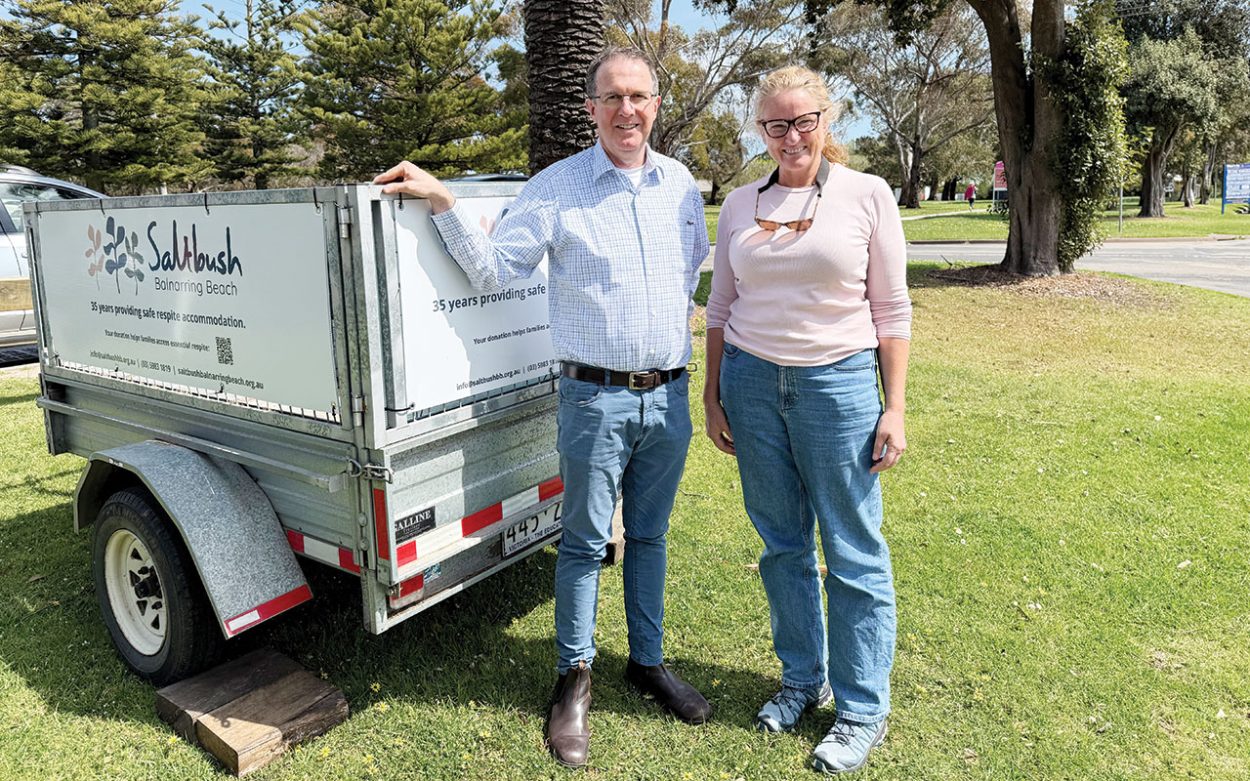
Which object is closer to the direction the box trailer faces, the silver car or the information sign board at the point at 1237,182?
the silver car

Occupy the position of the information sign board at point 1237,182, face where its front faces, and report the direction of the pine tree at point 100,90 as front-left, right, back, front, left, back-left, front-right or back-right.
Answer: front-right

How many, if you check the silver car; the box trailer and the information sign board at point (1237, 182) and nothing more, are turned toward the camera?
1

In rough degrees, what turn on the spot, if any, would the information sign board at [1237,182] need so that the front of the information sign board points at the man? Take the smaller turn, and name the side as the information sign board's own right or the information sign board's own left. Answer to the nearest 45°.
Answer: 0° — it already faces them

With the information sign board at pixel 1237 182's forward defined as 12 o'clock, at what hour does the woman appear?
The woman is roughly at 12 o'clock from the information sign board.

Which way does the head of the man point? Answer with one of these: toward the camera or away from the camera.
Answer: toward the camera

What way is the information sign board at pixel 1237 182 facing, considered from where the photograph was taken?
facing the viewer

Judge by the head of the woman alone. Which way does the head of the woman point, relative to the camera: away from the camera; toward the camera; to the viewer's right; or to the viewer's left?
toward the camera

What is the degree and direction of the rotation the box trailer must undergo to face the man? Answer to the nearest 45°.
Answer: approximately 180°

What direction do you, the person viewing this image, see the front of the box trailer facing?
facing away from the viewer and to the left of the viewer

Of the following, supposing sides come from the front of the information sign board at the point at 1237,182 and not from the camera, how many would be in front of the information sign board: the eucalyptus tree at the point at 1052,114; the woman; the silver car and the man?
4

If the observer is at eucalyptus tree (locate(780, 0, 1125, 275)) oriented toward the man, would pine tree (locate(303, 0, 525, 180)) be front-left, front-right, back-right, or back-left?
back-right

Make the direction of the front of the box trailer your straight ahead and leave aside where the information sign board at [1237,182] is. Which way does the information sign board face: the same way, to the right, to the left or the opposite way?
to the left
